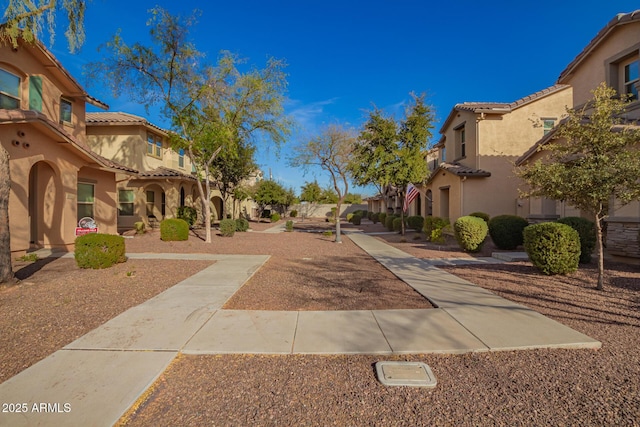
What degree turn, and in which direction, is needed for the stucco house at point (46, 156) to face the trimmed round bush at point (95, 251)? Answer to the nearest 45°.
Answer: approximately 45° to its right

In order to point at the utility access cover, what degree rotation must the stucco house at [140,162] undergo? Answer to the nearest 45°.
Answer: approximately 45° to its right

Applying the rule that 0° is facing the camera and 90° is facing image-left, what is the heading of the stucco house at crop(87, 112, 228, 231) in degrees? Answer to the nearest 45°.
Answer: approximately 315°

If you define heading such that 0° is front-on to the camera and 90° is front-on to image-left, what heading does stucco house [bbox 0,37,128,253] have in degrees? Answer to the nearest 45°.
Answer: approximately 315°

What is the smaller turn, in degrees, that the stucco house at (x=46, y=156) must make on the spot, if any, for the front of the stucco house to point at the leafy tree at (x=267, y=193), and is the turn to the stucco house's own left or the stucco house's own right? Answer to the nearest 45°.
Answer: approximately 90° to the stucco house's own left

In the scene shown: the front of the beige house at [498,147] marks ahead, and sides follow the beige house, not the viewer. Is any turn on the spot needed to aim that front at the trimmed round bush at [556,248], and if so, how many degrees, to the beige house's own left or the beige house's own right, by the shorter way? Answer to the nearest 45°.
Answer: approximately 45° to the beige house's own left

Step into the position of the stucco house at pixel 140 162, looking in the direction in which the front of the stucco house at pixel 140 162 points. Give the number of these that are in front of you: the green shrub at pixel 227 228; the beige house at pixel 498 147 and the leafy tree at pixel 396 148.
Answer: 3

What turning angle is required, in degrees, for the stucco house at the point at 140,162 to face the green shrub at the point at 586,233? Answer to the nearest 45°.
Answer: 0° — it already faces it
